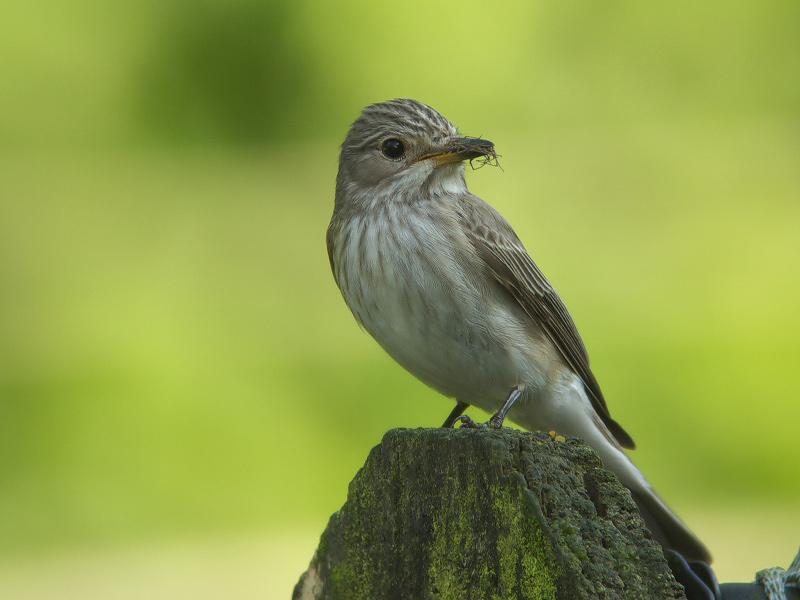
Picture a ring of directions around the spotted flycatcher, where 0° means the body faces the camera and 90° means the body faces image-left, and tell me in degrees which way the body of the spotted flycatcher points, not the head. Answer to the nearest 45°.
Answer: approximately 45°
